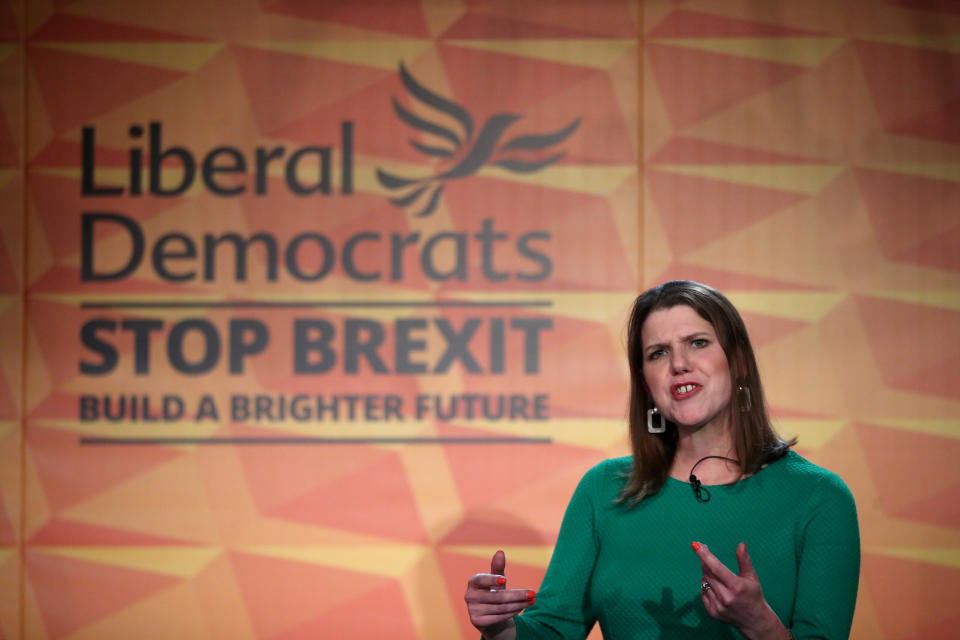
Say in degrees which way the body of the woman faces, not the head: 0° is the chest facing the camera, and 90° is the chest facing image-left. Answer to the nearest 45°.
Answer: approximately 0°
